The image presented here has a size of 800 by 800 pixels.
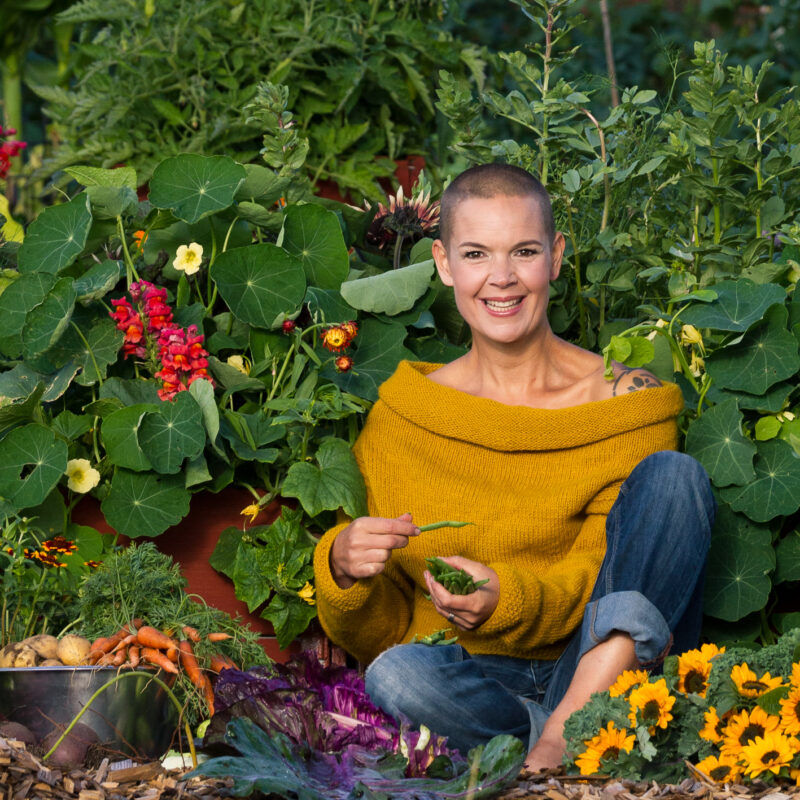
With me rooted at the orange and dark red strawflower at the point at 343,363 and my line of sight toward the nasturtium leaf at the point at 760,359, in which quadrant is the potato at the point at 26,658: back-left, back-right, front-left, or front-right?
back-right

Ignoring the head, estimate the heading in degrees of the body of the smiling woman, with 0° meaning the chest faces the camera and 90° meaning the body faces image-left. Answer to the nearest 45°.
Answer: approximately 0°

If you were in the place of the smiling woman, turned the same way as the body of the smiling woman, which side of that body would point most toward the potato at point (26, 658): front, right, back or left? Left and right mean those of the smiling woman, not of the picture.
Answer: right
